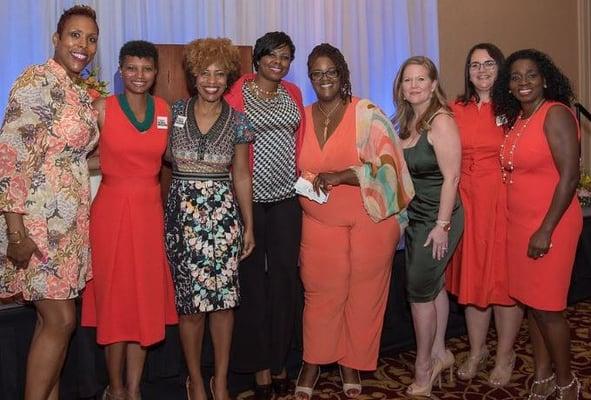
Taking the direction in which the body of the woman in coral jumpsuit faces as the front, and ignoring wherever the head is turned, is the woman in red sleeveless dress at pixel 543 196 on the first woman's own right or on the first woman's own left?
on the first woman's own left

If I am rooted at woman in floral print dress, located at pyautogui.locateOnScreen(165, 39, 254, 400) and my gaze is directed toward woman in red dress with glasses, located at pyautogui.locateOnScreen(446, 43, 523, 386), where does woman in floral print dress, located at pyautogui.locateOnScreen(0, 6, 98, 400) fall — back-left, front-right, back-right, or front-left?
back-right

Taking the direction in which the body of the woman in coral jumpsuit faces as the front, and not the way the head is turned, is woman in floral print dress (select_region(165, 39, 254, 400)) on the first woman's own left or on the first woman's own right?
on the first woman's own right

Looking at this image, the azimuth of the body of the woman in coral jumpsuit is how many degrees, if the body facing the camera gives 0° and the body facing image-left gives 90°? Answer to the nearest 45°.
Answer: approximately 0°

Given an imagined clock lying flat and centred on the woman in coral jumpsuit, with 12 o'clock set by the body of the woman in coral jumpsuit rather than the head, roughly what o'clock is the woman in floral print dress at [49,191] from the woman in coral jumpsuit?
The woman in floral print dress is roughly at 2 o'clock from the woman in coral jumpsuit.

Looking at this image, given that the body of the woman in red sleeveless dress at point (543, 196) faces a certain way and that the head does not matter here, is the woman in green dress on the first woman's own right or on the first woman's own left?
on the first woman's own right

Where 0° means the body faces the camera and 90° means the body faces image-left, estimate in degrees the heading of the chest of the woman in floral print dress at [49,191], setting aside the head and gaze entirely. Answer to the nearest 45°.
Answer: approximately 315°

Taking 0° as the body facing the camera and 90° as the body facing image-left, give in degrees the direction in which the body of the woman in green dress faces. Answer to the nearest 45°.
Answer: approximately 45°

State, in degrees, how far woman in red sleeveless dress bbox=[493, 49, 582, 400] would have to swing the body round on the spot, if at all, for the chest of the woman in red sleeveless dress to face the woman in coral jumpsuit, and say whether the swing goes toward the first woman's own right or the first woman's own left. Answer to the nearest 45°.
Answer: approximately 45° to the first woman's own right
